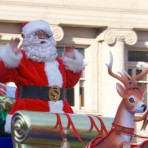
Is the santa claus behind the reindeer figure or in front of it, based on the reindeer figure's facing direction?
behind

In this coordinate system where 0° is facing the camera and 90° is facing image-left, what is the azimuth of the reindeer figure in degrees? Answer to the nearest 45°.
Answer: approximately 315°
